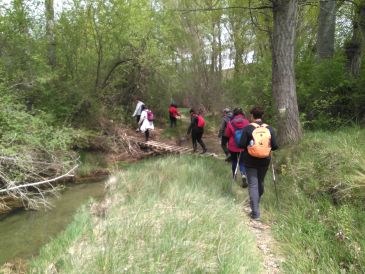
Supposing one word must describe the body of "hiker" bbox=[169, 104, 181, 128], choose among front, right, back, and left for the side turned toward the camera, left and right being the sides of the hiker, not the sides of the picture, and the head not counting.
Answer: back

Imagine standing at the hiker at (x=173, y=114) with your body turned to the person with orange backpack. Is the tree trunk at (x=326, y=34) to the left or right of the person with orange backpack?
left

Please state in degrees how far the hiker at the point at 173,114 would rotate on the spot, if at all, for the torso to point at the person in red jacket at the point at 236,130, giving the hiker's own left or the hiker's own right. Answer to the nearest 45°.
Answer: approximately 180°

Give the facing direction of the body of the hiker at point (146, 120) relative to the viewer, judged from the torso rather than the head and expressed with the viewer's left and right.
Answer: facing away from the viewer and to the left of the viewer

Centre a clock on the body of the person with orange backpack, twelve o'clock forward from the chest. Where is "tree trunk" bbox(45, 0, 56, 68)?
The tree trunk is roughly at 10 o'clock from the person with orange backpack.

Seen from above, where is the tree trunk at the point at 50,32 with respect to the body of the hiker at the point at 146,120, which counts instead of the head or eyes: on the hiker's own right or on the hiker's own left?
on the hiker's own left

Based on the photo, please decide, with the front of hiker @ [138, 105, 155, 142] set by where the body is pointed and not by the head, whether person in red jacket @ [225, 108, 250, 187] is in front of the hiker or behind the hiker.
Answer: behind

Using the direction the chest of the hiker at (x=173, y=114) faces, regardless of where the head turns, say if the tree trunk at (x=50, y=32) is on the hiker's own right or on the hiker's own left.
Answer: on the hiker's own left

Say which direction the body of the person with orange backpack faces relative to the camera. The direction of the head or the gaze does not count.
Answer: away from the camera

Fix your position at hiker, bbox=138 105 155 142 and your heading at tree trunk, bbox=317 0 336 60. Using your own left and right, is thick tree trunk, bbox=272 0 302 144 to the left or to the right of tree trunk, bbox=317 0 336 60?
right

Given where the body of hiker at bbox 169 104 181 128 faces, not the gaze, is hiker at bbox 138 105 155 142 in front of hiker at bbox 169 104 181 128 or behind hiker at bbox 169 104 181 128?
behind
